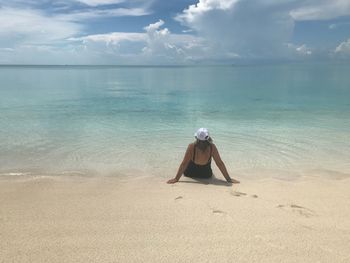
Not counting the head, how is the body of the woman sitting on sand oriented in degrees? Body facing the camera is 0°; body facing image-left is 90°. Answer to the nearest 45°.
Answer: approximately 180°
